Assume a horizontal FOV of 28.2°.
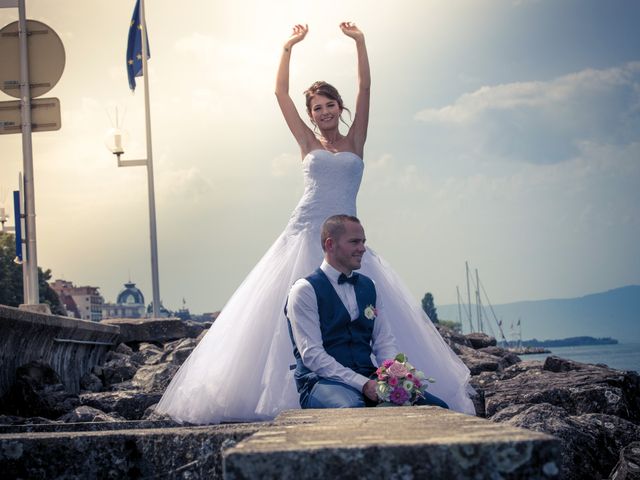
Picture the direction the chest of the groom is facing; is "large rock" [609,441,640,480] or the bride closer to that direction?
the large rock

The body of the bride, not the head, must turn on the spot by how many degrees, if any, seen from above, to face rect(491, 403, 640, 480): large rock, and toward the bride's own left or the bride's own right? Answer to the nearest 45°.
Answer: approximately 45° to the bride's own left

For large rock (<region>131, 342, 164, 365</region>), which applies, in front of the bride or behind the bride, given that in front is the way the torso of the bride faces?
behind

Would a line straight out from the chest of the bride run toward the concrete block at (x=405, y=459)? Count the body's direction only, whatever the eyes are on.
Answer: yes

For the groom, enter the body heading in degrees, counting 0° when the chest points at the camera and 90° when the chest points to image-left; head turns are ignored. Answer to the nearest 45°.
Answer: approximately 315°

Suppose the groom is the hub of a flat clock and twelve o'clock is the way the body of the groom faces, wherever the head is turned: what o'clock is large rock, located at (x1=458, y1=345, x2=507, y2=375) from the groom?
The large rock is roughly at 8 o'clock from the groom.

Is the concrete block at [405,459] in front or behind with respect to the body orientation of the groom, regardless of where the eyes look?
in front

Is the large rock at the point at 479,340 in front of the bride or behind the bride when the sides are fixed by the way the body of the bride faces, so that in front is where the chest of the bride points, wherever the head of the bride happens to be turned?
behind

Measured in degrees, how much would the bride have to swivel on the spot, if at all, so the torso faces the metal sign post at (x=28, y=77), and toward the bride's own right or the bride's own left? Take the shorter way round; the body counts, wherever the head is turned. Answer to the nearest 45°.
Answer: approximately 135° to the bride's own right

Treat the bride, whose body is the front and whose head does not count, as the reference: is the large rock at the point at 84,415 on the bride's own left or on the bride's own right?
on the bride's own right

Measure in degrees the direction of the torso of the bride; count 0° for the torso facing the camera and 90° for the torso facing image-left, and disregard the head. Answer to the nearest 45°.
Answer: approximately 0°

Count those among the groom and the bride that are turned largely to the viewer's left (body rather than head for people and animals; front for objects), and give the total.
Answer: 0

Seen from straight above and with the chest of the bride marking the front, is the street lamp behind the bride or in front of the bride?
behind
